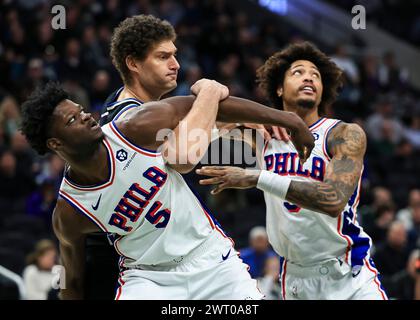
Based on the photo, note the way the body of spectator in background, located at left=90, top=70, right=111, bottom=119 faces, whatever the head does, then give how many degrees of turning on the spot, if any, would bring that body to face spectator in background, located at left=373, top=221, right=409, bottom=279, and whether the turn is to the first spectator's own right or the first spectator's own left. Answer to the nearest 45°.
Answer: approximately 45° to the first spectator's own left

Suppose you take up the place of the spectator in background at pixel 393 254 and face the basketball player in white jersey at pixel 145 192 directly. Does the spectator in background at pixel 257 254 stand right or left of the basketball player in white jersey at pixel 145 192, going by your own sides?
right

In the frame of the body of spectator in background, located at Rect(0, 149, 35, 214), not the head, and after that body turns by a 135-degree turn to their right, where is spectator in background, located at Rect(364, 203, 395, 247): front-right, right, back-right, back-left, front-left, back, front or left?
back-right

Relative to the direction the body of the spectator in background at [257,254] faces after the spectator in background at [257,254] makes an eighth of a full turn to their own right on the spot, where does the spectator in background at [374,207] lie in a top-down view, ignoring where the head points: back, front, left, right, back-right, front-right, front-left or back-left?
back

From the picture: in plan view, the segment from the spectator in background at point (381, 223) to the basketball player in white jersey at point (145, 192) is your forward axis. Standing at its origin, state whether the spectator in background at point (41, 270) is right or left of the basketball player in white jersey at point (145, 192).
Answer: right

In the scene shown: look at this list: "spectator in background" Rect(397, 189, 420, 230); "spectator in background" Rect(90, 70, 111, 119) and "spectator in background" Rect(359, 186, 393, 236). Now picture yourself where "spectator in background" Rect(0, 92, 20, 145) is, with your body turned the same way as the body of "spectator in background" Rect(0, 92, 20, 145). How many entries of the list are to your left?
3

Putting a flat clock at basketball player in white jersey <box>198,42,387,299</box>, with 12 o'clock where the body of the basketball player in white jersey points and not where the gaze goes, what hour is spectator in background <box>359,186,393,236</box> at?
The spectator in background is roughly at 5 o'clock from the basketball player in white jersey.

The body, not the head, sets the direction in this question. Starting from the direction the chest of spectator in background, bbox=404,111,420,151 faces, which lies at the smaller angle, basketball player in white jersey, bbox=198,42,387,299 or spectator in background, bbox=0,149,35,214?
the basketball player in white jersey

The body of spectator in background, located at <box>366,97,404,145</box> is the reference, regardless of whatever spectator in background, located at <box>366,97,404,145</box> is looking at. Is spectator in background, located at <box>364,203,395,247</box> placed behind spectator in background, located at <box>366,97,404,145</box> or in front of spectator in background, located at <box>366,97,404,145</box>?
in front

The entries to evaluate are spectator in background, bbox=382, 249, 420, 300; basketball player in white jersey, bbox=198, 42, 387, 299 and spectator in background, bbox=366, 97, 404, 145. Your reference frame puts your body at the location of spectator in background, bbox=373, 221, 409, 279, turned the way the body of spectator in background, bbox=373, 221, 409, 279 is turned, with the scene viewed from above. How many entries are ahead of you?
2

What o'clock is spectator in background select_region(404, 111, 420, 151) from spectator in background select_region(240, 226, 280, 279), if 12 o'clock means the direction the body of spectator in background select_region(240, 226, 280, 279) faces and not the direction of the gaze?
spectator in background select_region(404, 111, 420, 151) is roughly at 7 o'clock from spectator in background select_region(240, 226, 280, 279).
